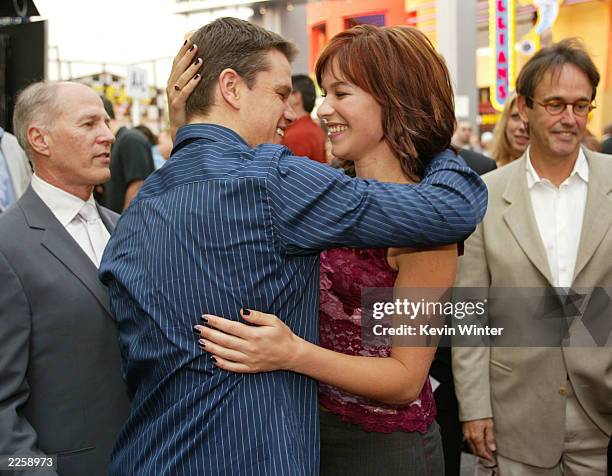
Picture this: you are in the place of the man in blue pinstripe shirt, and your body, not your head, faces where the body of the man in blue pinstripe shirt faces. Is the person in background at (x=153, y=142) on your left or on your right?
on your left

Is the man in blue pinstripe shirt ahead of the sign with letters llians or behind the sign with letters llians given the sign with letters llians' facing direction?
ahead

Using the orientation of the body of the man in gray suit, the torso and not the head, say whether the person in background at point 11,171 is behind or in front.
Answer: behind

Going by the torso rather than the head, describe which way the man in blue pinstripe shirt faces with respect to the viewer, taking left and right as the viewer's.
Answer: facing away from the viewer and to the right of the viewer

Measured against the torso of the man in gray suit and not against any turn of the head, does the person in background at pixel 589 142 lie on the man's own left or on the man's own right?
on the man's own left

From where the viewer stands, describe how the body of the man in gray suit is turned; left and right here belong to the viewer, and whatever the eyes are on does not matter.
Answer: facing the viewer and to the right of the viewer

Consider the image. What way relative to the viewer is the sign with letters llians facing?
toward the camera

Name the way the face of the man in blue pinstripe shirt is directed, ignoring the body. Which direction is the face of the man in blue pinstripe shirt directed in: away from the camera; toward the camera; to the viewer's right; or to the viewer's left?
to the viewer's right

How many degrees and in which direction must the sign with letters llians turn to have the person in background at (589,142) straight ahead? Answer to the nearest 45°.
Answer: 0° — it already faces them

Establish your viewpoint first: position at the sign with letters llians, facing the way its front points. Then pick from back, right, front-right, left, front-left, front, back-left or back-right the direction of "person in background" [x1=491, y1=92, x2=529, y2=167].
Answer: front

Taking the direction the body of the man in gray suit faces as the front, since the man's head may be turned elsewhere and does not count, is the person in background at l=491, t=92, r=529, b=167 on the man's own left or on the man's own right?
on the man's own left

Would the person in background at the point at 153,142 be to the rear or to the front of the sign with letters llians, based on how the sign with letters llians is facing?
to the front

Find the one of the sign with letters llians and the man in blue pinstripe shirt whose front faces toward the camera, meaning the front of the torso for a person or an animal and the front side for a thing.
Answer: the sign with letters llians

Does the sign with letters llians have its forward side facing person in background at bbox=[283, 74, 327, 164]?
yes

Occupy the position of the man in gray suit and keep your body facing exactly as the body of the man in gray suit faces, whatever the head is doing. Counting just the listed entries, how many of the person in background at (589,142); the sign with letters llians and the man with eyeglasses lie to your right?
0
